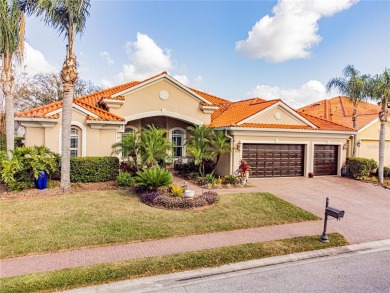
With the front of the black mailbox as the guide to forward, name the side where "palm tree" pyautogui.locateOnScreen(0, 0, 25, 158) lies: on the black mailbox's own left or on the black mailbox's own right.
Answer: on the black mailbox's own right

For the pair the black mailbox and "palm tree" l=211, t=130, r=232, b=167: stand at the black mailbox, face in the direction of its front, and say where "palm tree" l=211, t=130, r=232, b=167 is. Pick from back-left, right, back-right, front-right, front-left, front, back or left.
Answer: back

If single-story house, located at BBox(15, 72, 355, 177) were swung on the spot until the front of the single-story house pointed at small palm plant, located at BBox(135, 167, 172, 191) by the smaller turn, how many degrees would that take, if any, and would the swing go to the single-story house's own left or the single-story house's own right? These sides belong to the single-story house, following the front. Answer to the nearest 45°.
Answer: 0° — it already faces it

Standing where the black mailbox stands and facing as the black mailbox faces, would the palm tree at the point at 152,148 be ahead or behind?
behind

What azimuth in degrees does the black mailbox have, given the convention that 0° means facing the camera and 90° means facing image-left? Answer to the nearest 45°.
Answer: approximately 315°

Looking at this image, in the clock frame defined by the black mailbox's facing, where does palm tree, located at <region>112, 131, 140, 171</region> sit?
The palm tree is roughly at 5 o'clock from the black mailbox.

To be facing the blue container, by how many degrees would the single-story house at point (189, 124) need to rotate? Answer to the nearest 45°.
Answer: approximately 45° to its right

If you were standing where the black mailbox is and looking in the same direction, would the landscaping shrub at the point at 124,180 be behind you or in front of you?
behind

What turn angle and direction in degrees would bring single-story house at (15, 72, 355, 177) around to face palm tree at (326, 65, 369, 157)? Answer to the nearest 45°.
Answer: approximately 90° to its left

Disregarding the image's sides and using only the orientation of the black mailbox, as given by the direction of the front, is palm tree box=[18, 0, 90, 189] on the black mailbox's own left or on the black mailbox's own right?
on the black mailbox's own right

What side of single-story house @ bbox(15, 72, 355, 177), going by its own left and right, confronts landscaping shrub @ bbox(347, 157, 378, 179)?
left

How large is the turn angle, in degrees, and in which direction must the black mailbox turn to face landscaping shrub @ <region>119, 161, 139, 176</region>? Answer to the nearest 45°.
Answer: approximately 135° to its right

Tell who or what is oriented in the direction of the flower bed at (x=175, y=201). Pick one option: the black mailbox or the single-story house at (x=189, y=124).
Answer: the single-story house

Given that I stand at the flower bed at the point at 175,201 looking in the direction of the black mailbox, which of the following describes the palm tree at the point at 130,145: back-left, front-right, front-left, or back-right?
back-left

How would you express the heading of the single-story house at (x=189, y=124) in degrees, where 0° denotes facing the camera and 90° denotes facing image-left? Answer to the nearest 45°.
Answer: approximately 0°
